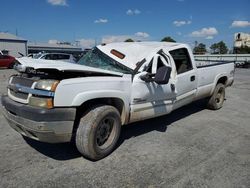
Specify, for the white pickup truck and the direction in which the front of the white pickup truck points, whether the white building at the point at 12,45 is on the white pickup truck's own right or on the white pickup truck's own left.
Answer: on the white pickup truck's own right

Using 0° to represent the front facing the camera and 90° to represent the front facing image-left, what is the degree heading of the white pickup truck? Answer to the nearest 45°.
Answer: approximately 45°

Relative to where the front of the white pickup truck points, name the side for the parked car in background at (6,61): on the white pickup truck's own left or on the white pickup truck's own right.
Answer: on the white pickup truck's own right
